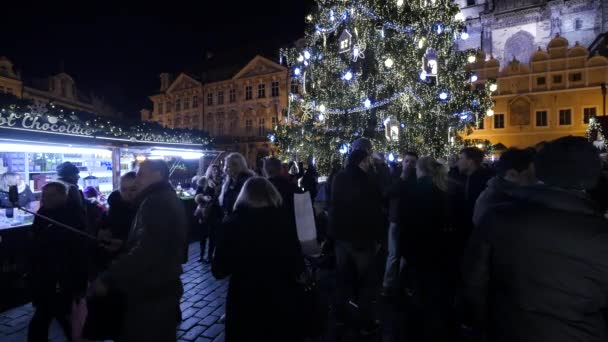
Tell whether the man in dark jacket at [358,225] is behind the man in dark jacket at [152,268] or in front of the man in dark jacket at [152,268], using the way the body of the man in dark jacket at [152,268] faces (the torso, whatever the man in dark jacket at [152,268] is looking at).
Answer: behind

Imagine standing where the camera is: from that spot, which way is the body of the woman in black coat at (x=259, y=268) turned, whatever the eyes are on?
away from the camera

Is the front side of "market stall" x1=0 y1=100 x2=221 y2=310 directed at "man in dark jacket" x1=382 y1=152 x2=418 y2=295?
yes

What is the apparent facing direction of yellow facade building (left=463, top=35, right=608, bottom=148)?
toward the camera

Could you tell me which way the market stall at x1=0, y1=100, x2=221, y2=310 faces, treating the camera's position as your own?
facing the viewer and to the right of the viewer

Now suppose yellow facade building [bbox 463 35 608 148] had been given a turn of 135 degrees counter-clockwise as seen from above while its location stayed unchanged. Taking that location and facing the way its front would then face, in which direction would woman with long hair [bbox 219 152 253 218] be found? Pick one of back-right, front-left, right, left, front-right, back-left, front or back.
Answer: back-right

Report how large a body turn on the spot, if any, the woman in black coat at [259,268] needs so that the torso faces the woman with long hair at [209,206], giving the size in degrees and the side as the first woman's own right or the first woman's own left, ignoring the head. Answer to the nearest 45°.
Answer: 0° — they already face them

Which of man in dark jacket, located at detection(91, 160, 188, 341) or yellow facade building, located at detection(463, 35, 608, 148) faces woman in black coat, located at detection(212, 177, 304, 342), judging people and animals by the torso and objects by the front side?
the yellow facade building

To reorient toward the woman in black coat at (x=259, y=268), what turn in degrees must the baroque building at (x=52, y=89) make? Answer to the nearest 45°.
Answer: approximately 45° to its right

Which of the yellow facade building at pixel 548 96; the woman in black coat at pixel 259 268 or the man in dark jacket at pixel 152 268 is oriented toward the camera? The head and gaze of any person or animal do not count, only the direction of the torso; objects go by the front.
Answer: the yellow facade building

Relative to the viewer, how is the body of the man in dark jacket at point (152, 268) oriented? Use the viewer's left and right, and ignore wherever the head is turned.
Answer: facing to the left of the viewer

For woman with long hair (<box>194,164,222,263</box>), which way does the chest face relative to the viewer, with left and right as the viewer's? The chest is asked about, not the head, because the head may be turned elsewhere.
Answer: facing the viewer and to the left of the viewer

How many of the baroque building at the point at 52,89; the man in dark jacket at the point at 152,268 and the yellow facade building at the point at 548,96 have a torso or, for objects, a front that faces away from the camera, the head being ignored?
0

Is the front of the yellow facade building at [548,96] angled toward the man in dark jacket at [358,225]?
yes

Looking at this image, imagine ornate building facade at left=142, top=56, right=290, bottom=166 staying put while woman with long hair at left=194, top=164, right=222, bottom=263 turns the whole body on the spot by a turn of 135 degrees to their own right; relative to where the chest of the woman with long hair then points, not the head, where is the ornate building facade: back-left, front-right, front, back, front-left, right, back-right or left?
front

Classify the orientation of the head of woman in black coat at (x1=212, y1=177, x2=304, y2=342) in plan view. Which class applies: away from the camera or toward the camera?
away from the camera
